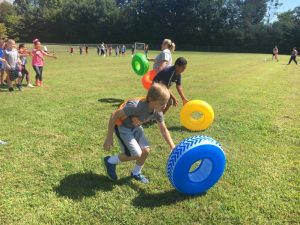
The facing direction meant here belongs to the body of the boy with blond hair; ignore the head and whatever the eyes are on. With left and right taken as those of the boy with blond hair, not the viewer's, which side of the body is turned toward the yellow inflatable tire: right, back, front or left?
left

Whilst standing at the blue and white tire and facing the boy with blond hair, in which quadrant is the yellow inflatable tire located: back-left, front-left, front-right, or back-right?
front-right

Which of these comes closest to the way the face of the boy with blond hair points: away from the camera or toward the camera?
toward the camera

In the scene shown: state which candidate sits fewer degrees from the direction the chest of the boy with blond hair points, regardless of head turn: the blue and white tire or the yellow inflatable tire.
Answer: the blue and white tire

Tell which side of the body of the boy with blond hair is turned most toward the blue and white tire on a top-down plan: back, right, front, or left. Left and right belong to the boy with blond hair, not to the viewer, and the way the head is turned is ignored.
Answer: front

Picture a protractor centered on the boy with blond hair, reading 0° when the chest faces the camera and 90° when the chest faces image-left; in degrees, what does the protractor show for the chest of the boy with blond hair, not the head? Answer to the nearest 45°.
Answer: approximately 315°
